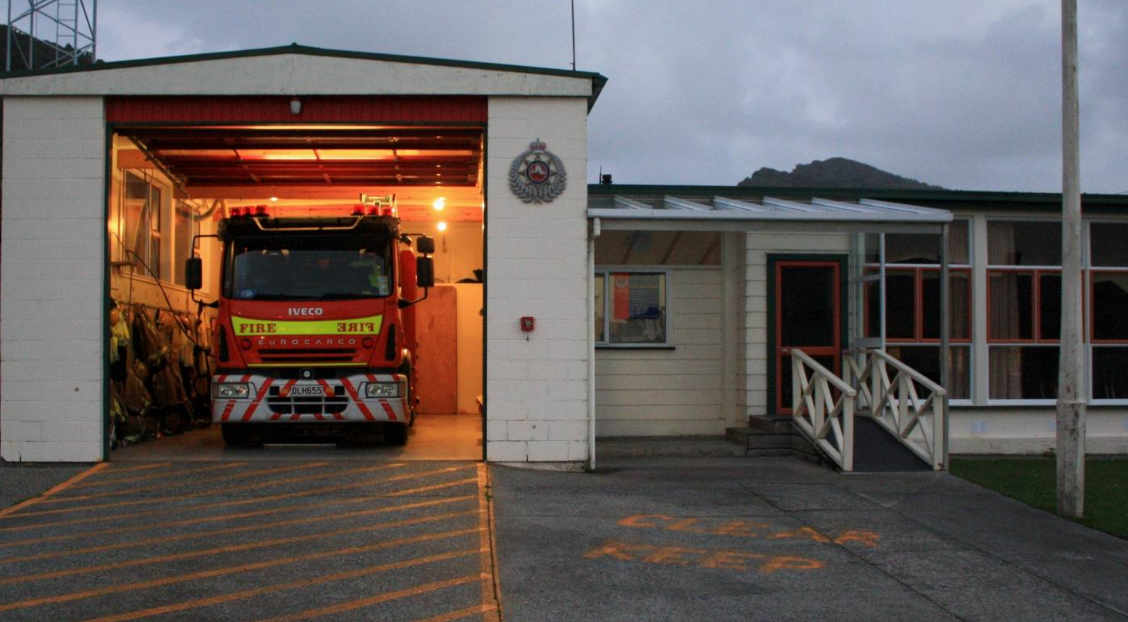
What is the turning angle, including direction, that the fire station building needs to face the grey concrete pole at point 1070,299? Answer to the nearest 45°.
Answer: approximately 45° to its left

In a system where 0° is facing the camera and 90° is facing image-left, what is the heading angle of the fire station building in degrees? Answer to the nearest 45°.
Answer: approximately 0°

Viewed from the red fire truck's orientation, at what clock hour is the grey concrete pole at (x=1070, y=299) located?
The grey concrete pole is roughly at 10 o'clock from the red fire truck.

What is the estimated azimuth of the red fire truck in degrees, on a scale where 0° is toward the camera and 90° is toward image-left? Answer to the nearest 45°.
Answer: approximately 0°
